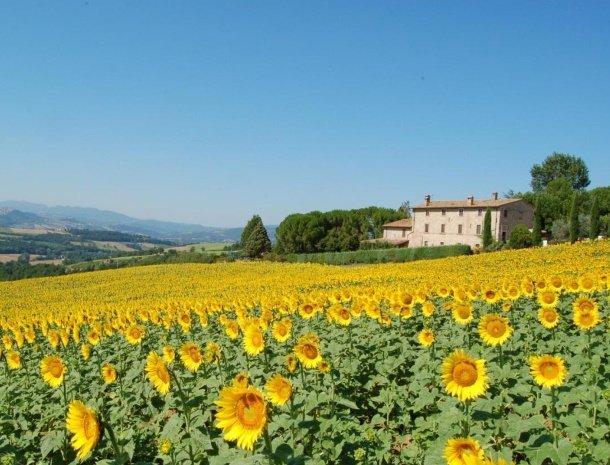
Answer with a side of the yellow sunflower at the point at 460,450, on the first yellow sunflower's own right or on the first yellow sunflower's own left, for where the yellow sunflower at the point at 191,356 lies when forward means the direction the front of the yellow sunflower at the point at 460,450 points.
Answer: on the first yellow sunflower's own right

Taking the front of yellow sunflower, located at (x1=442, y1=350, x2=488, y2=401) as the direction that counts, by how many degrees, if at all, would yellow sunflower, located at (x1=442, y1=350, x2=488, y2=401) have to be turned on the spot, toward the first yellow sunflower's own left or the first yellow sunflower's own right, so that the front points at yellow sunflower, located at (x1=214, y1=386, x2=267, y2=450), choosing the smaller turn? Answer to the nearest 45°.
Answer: approximately 45° to the first yellow sunflower's own right

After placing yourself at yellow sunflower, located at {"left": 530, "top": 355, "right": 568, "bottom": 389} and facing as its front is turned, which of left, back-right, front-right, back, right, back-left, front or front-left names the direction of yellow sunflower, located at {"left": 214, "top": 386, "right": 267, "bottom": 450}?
front-right

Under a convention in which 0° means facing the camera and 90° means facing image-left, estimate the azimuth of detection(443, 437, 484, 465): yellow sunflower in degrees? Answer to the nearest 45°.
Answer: approximately 0°

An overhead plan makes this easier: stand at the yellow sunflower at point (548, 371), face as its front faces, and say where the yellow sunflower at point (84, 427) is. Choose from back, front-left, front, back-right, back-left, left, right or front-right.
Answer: front-right

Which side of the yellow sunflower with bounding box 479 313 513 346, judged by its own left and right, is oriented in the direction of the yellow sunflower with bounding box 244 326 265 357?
right

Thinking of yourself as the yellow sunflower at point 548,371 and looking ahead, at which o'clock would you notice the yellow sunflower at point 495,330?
the yellow sunflower at point 495,330 is roughly at 5 o'clock from the yellow sunflower at point 548,371.

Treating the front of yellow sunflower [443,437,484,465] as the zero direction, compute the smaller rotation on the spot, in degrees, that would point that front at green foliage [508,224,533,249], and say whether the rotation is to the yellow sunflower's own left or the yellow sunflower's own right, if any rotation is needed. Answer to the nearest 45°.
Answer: approximately 180°
